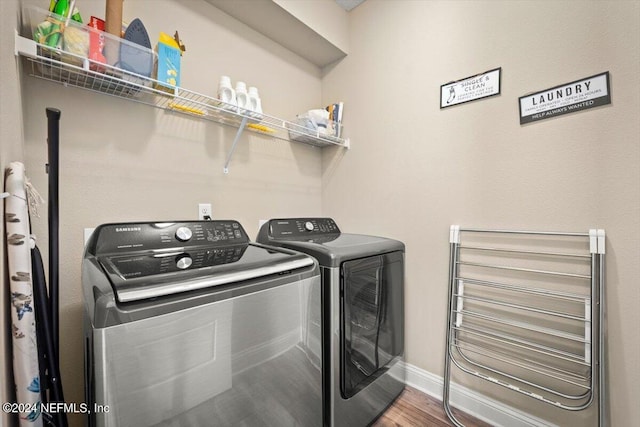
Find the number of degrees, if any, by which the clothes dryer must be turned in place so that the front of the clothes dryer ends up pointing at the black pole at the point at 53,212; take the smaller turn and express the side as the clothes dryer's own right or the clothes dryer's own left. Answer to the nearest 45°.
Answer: approximately 90° to the clothes dryer's own right

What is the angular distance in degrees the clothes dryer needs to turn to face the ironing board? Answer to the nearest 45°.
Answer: approximately 90° to its right

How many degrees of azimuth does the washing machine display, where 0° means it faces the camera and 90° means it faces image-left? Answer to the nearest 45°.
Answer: approximately 315°

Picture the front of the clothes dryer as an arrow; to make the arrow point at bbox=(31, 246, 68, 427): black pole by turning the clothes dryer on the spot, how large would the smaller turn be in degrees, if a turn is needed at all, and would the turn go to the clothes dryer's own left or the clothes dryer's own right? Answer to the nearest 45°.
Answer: approximately 90° to the clothes dryer's own right
